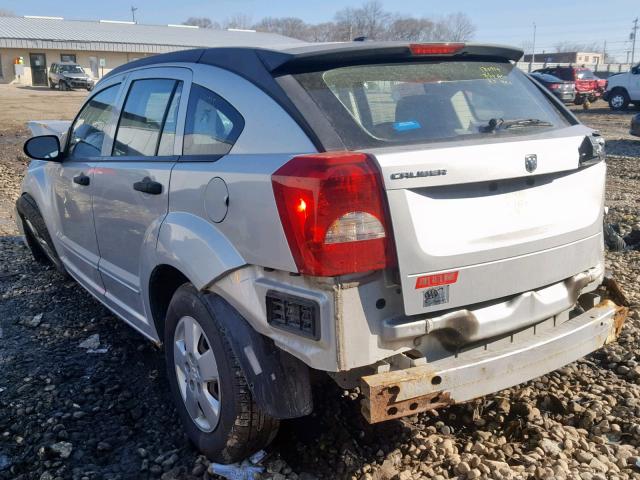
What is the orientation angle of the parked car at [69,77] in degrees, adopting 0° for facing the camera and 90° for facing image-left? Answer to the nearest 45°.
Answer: approximately 315°

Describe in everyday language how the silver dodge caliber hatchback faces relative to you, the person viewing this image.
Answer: facing away from the viewer and to the left of the viewer

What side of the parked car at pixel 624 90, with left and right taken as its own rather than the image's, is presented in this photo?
left

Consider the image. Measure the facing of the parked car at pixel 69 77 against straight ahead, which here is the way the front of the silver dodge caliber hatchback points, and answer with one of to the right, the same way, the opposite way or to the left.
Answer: the opposite way

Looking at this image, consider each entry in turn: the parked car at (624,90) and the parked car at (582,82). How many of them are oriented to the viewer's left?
1

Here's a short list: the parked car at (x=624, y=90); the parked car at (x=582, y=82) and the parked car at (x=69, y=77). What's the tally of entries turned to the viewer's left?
1

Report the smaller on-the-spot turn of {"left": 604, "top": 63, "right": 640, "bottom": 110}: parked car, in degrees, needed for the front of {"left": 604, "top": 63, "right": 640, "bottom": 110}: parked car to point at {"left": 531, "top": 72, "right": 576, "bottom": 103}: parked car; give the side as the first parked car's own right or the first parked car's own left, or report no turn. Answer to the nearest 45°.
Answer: approximately 45° to the first parked car's own right

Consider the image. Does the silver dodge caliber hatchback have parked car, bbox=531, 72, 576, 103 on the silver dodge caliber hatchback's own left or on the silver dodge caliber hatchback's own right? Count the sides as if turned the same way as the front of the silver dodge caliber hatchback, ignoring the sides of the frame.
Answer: on the silver dodge caliber hatchback's own right

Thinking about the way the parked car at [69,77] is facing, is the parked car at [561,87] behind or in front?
in front

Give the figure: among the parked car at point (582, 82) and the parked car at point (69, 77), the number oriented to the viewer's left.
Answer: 0
